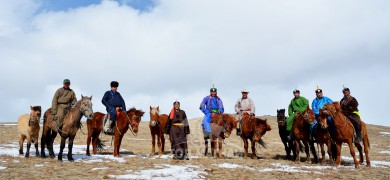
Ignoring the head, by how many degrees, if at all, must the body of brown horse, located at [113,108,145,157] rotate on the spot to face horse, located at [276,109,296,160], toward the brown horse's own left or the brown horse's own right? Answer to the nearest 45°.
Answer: approximately 45° to the brown horse's own left

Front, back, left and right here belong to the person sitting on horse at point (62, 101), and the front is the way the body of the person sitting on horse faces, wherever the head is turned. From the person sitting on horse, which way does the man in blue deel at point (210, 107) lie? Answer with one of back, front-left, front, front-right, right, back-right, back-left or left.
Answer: front-left

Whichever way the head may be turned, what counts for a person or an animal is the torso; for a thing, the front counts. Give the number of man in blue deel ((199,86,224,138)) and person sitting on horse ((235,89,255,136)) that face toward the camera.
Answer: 2

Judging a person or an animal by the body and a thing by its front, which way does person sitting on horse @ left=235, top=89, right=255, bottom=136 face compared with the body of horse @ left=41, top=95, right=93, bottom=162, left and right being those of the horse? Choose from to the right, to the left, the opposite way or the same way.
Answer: to the right

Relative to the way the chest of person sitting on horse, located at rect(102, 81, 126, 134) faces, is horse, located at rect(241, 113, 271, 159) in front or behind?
in front
